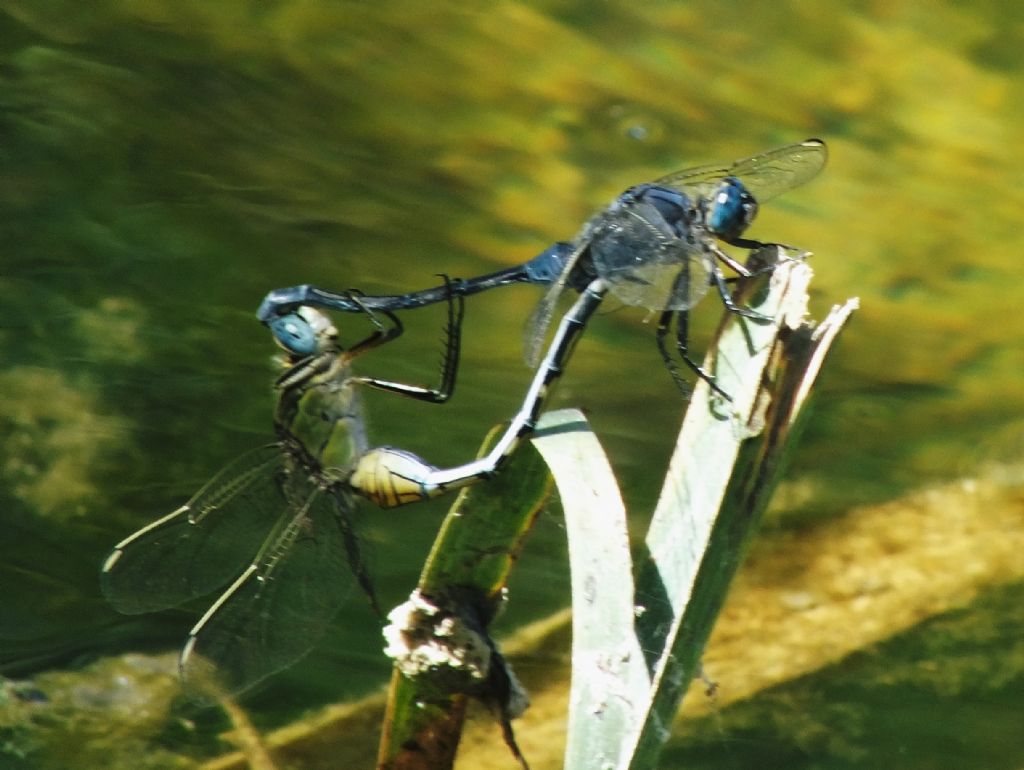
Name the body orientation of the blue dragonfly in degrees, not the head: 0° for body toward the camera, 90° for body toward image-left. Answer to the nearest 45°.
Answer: approximately 270°
